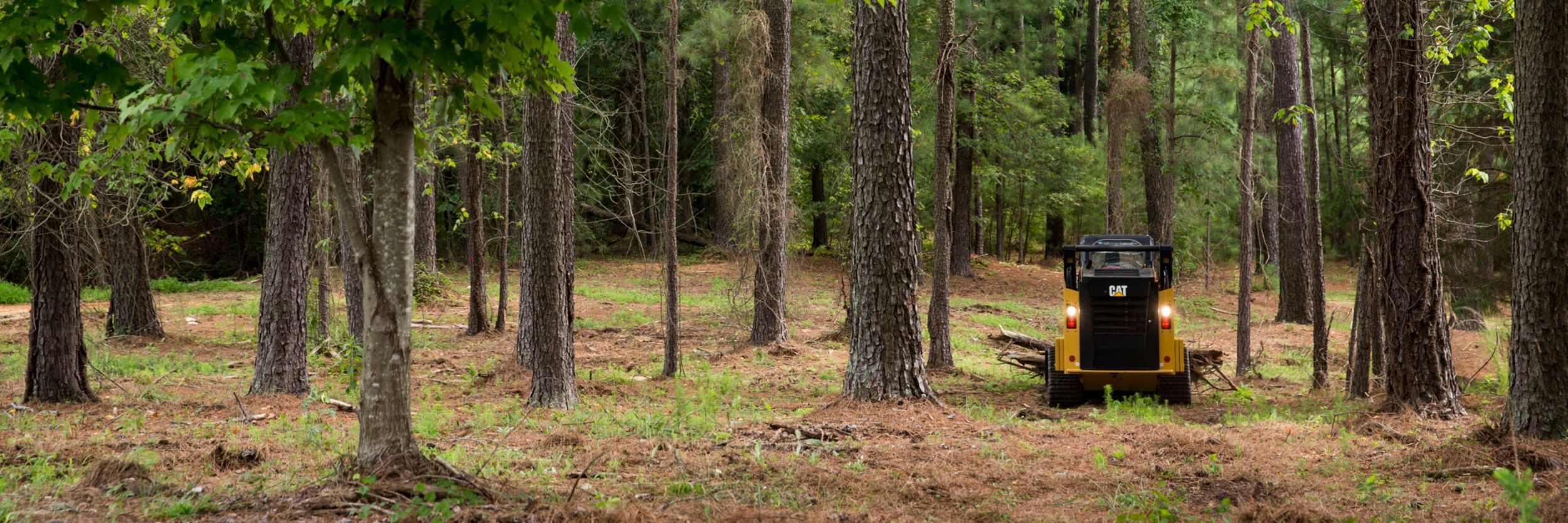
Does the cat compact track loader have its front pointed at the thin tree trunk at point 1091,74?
yes

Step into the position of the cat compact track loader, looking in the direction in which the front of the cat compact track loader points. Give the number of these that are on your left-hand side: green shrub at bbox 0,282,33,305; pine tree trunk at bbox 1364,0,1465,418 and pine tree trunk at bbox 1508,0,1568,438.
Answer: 1

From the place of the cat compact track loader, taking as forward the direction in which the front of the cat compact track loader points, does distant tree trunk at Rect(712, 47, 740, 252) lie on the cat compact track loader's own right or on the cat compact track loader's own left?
on the cat compact track loader's own left

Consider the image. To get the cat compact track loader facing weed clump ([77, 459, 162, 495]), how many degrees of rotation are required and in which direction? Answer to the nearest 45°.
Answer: approximately 135° to its left

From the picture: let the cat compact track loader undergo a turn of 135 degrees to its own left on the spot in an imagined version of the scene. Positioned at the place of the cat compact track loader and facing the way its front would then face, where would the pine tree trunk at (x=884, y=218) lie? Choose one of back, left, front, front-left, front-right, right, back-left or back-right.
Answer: front

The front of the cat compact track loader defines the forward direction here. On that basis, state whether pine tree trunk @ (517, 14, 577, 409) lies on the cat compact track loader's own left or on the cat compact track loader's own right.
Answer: on the cat compact track loader's own left

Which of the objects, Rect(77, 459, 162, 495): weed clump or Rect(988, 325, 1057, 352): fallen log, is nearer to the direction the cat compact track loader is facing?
the fallen log

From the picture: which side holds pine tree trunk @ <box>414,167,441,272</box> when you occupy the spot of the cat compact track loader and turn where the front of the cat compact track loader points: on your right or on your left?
on your left

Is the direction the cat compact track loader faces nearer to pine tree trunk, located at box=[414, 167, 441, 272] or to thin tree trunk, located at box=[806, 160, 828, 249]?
the thin tree trunk

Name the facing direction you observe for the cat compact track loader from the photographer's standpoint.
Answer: facing away from the viewer

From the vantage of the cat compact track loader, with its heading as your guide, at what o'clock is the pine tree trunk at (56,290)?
The pine tree trunk is roughly at 8 o'clock from the cat compact track loader.

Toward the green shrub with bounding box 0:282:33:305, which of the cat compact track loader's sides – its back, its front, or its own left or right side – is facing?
left

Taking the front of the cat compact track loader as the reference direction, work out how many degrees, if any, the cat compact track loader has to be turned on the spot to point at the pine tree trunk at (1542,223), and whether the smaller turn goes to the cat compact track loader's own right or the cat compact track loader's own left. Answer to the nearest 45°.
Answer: approximately 135° to the cat compact track loader's own right
